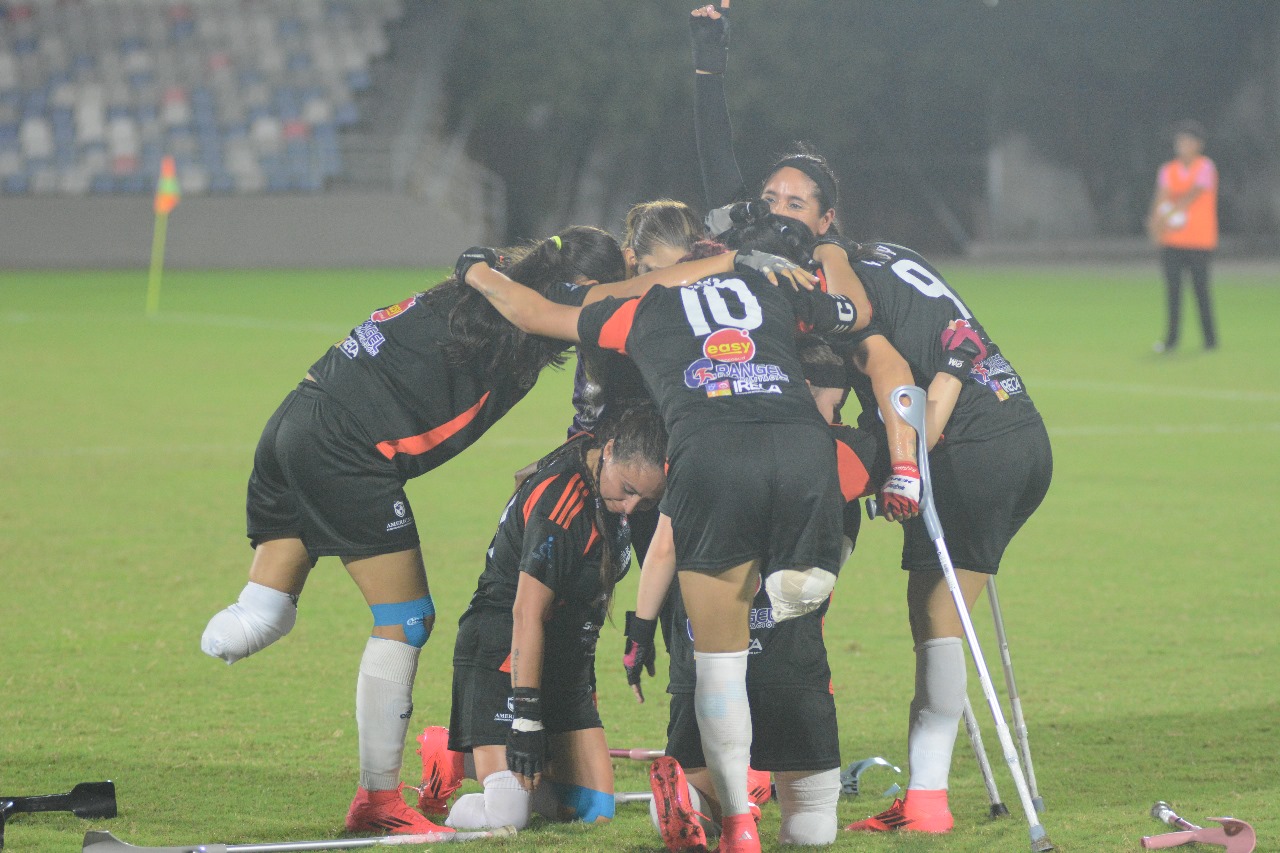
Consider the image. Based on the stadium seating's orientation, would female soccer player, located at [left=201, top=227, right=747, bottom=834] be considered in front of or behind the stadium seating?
in front

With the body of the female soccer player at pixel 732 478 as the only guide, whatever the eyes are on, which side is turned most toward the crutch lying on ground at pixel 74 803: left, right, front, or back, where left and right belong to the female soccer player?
left

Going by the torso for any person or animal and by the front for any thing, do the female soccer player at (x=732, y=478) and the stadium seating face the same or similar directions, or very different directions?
very different directions

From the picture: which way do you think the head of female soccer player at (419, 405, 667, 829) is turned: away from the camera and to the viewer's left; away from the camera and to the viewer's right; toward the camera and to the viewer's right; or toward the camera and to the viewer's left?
toward the camera and to the viewer's right

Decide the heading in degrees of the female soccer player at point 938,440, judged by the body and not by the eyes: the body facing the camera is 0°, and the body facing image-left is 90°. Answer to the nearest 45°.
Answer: approximately 90°

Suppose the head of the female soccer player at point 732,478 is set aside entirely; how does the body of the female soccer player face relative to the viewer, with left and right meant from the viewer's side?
facing away from the viewer

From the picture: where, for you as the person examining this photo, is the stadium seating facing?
facing the viewer

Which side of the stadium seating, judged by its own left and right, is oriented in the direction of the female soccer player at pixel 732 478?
front
